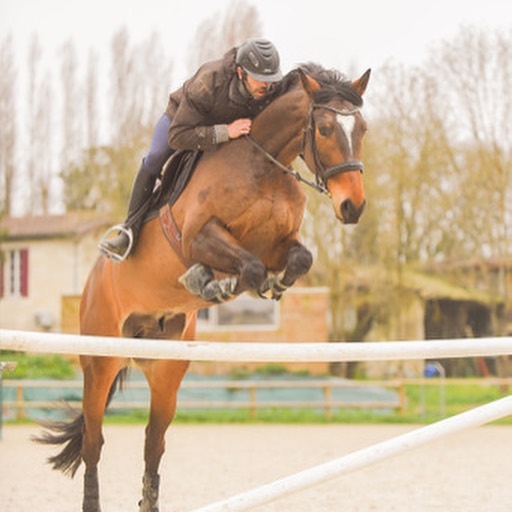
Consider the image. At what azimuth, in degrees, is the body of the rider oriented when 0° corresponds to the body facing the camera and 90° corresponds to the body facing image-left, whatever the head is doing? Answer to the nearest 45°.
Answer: approximately 315°

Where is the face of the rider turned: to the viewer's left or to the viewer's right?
to the viewer's right

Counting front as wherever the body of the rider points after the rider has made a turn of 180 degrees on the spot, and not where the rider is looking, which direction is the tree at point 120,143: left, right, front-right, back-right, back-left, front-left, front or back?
front-right

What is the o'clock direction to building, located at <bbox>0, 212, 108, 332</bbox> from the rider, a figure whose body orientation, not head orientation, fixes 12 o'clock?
The building is roughly at 7 o'clock from the rider.
